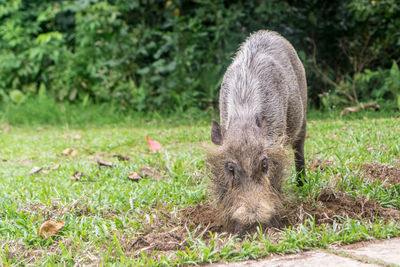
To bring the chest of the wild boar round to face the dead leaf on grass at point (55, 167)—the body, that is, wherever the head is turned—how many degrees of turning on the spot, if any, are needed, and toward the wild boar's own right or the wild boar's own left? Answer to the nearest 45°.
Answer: approximately 135° to the wild boar's own right

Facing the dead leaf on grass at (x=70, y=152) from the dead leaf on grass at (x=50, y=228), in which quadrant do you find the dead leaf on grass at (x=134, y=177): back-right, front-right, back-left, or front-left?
front-right

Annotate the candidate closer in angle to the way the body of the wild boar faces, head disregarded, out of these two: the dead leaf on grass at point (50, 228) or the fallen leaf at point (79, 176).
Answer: the dead leaf on grass

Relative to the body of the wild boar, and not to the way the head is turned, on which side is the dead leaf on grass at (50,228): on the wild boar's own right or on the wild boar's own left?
on the wild boar's own right

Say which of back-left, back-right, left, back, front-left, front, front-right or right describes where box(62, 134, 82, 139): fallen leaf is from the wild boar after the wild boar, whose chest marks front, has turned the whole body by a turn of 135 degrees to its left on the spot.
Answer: left

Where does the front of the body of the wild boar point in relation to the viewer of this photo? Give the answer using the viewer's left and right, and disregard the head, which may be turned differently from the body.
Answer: facing the viewer

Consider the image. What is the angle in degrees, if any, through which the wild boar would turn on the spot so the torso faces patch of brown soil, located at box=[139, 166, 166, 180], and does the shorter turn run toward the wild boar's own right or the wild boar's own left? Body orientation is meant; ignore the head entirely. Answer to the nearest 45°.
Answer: approximately 135° to the wild boar's own right

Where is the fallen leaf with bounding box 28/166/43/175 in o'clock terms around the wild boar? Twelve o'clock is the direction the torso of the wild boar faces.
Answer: The fallen leaf is roughly at 4 o'clock from the wild boar.
